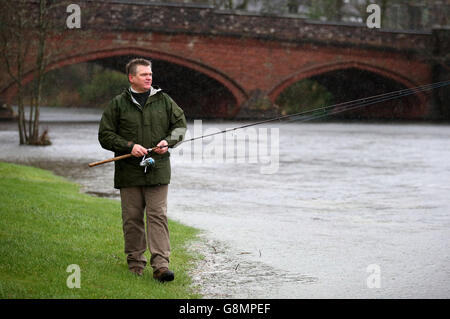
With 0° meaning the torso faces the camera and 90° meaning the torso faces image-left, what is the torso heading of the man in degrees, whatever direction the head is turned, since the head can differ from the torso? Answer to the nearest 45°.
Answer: approximately 0°

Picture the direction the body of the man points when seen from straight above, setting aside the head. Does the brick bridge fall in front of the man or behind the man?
behind
